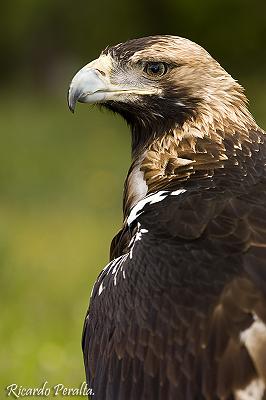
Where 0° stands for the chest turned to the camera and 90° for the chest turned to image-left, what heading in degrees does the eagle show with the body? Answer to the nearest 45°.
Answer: approximately 90°
